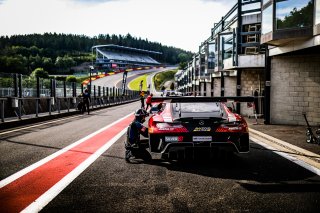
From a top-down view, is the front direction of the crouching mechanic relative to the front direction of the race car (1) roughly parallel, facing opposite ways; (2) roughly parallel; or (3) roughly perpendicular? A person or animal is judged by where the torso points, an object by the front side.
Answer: roughly perpendicular

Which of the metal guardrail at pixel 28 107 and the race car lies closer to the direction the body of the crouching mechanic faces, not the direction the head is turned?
the race car

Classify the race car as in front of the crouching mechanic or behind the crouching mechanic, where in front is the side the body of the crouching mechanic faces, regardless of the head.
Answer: in front

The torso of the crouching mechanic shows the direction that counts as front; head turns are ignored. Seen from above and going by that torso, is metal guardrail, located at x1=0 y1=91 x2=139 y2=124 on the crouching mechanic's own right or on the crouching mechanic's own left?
on the crouching mechanic's own left

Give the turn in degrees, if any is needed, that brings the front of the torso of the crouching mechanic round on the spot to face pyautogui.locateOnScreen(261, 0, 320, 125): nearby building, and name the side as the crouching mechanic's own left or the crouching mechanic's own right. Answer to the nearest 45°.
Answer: approximately 45° to the crouching mechanic's own left

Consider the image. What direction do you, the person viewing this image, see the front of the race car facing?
facing away from the viewer

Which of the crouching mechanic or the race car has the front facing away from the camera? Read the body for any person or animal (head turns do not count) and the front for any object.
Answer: the race car

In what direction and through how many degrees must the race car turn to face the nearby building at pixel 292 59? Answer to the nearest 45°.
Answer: approximately 45° to its right

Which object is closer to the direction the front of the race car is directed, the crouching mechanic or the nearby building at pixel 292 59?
the nearby building

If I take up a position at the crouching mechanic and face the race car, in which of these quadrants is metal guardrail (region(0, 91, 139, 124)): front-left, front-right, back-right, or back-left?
front-left

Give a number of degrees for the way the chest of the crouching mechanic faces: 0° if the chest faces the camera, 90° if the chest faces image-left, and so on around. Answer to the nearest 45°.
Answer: approximately 270°

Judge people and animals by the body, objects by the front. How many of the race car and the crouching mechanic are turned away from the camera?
1

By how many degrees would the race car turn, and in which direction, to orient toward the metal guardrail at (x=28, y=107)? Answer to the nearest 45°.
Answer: approximately 45° to its left

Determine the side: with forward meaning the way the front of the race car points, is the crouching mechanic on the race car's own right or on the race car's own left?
on the race car's own left
